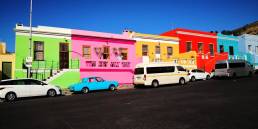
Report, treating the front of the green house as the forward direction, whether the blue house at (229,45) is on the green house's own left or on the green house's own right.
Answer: on the green house's own left

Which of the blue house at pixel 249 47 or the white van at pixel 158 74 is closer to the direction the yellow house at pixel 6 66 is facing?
the white van

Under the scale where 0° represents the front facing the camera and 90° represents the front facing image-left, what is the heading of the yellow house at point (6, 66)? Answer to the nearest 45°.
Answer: approximately 0°

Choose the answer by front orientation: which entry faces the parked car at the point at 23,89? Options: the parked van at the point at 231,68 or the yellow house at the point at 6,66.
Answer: the yellow house

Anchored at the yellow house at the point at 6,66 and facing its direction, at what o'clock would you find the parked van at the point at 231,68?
The parked van is roughly at 10 o'clock from the yellow house.

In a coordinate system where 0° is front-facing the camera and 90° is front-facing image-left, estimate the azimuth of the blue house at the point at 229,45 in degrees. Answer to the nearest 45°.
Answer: approximately 315°
